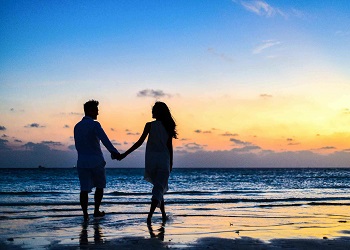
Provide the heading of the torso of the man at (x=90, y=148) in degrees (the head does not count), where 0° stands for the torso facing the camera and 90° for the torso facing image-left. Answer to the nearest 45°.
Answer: approximately 225°

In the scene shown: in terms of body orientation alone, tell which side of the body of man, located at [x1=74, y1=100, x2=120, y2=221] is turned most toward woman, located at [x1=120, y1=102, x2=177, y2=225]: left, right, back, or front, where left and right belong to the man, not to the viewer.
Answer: right
